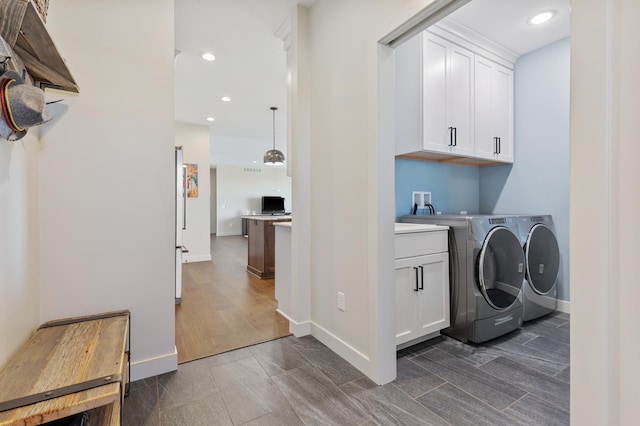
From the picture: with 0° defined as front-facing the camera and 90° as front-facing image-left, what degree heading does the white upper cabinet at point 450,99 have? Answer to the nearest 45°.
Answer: approximately 315°

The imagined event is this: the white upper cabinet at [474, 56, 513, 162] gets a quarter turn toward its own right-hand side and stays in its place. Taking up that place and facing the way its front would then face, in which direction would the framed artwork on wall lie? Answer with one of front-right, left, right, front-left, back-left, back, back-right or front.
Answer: front-right

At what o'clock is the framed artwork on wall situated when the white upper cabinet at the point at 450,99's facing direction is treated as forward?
The framed artwork on wall is roughly at 5 o'clock from the white upper cabinet.

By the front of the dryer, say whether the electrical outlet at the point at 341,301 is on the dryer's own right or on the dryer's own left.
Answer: on the dryer's own right

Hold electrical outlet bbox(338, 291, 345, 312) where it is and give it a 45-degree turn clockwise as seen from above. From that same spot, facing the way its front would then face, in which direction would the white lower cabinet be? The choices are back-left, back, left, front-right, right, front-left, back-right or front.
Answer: back
